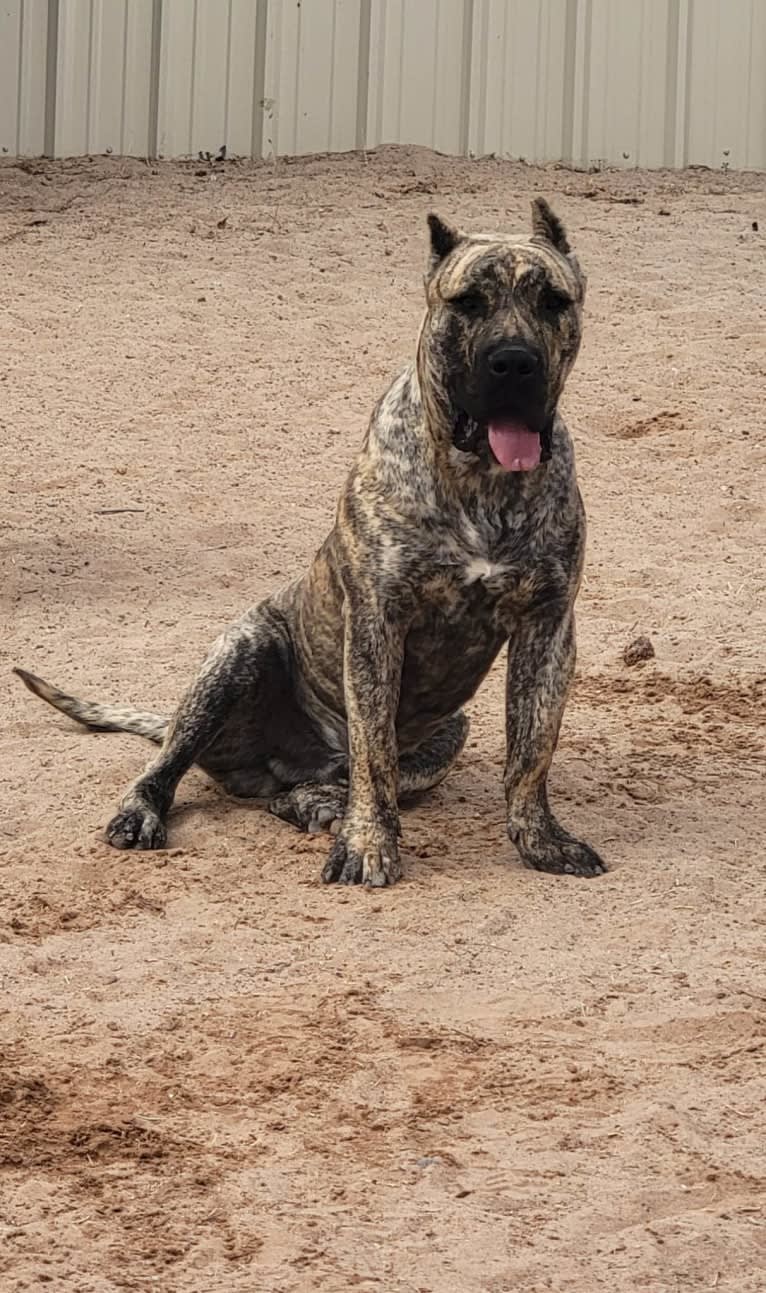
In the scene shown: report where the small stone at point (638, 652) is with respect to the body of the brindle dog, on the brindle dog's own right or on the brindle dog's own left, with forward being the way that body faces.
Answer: on the brindle dog's own left

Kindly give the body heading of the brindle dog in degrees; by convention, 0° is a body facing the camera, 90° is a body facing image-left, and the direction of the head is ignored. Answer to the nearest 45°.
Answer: approximately 315°
